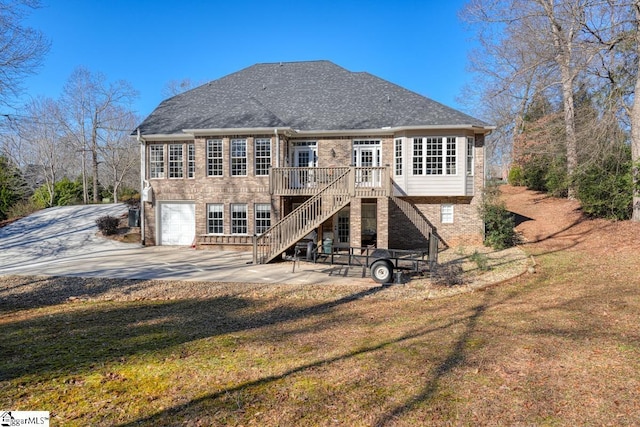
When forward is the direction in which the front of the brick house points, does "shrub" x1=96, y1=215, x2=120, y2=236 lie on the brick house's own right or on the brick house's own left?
on the brick house's own left

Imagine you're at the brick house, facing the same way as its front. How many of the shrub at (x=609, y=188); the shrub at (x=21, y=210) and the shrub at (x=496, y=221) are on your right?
2

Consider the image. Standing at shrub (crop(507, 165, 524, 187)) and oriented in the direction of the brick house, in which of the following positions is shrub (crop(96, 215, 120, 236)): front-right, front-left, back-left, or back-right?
front-right

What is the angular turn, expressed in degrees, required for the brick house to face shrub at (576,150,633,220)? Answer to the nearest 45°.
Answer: approximately 90° to its right

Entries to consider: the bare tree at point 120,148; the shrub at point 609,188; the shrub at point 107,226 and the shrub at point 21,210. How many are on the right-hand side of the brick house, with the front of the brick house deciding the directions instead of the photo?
1

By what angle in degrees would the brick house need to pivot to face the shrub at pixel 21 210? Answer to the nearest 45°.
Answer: approximately 45° to its left

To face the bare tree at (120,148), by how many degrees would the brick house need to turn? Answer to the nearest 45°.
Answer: approximately 45° to its left

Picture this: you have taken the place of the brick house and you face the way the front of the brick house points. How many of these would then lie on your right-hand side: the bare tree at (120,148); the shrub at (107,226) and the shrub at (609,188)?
1

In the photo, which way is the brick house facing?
away from the camera

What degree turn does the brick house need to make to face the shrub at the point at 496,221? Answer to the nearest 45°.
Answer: approximately 90° to its right

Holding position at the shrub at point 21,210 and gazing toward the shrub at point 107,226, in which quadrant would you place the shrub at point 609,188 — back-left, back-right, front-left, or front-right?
front-left

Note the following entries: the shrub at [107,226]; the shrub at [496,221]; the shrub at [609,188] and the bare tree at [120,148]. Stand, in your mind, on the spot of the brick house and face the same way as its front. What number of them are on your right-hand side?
2
